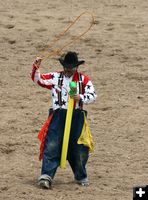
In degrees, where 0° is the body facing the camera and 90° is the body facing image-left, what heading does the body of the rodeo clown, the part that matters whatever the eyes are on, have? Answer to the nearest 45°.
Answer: approximately 0°
